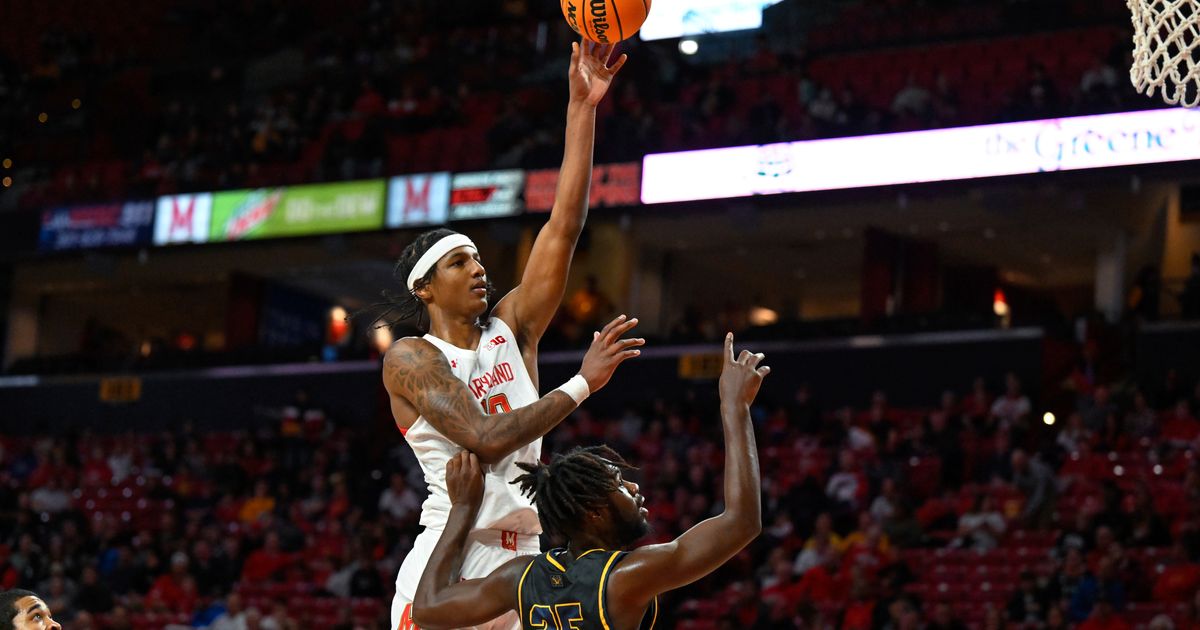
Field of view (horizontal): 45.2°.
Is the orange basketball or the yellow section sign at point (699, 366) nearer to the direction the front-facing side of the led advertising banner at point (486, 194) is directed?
the orange basketball

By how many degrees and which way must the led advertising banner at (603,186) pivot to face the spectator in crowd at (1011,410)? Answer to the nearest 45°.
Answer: approximately 45° to its left

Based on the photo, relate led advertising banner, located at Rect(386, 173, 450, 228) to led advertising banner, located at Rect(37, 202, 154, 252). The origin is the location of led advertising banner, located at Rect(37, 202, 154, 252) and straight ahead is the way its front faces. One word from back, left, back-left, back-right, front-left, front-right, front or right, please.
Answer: front-left

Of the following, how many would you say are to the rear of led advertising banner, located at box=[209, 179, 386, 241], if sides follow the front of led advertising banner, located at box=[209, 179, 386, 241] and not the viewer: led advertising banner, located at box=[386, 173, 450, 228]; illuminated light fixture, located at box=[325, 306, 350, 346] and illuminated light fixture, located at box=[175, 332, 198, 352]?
2

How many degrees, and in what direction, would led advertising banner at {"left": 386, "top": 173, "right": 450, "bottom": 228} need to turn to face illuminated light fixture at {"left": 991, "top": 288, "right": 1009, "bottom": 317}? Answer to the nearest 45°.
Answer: approximately 90° to its left

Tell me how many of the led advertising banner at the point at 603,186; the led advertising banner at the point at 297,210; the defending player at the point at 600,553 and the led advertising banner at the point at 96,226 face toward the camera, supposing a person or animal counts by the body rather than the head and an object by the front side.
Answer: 3

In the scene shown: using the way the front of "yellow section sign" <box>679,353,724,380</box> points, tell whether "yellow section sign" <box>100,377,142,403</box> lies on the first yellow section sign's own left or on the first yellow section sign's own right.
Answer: on the first yellow section sign's own right

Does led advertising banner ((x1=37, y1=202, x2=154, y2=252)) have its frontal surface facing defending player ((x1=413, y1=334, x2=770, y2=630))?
yes

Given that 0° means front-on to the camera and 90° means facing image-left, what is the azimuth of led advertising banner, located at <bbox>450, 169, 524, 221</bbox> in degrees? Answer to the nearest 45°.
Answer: approximately 0°
